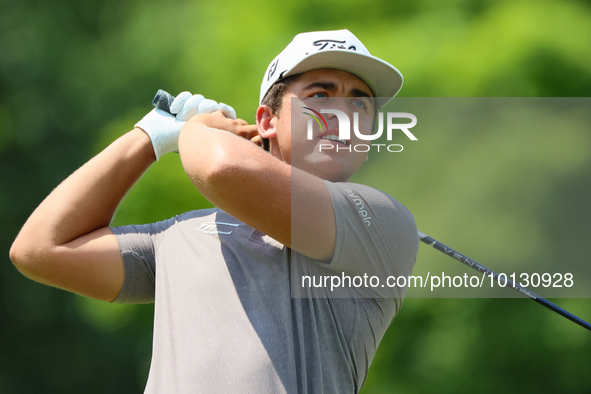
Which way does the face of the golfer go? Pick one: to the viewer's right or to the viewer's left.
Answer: to the viewer's right

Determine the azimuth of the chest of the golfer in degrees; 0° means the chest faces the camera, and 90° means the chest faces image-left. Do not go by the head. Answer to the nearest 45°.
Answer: approximately 0°
